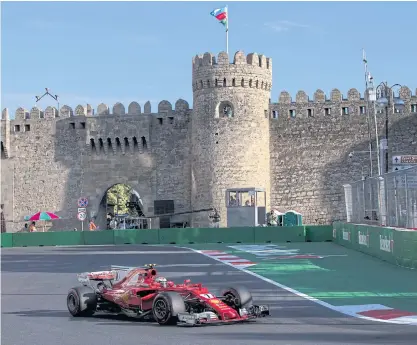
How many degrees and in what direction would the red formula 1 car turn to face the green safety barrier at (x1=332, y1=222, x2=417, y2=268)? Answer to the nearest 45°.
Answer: approximately 90° to its left

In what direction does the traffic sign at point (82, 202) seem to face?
toward the camera

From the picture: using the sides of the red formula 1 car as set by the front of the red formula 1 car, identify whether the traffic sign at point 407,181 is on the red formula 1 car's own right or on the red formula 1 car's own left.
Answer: on the red formula 1 car's own left

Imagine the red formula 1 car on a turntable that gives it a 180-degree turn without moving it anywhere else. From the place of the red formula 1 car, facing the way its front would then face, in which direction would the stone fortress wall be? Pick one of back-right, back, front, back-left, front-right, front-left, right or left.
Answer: front-right

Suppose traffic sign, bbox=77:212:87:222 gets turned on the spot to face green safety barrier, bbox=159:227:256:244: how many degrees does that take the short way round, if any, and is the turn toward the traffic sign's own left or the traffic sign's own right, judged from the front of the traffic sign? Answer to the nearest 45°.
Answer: approximately 45° to the traffic sign's own left

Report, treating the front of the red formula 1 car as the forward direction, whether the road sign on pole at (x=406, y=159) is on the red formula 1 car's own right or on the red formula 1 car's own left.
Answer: on the red formula 1 car's own left

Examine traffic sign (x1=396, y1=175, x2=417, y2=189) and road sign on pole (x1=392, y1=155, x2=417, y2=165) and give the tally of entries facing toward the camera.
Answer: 2

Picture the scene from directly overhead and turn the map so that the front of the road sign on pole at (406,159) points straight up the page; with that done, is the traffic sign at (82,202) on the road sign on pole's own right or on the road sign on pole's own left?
on the road sign on pole's own right

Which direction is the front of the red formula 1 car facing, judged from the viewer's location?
facing the viewer and to the right of the viewer

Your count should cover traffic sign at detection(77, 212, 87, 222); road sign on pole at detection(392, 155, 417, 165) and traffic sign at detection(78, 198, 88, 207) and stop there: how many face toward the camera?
3

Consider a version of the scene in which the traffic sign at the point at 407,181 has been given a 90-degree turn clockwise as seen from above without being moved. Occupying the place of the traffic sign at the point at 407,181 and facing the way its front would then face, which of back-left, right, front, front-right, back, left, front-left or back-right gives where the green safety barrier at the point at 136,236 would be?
front-right

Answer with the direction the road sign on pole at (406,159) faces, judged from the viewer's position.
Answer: facing the viewer

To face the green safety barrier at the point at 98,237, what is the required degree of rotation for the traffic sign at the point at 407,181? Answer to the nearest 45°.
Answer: approximately 135° to its right
